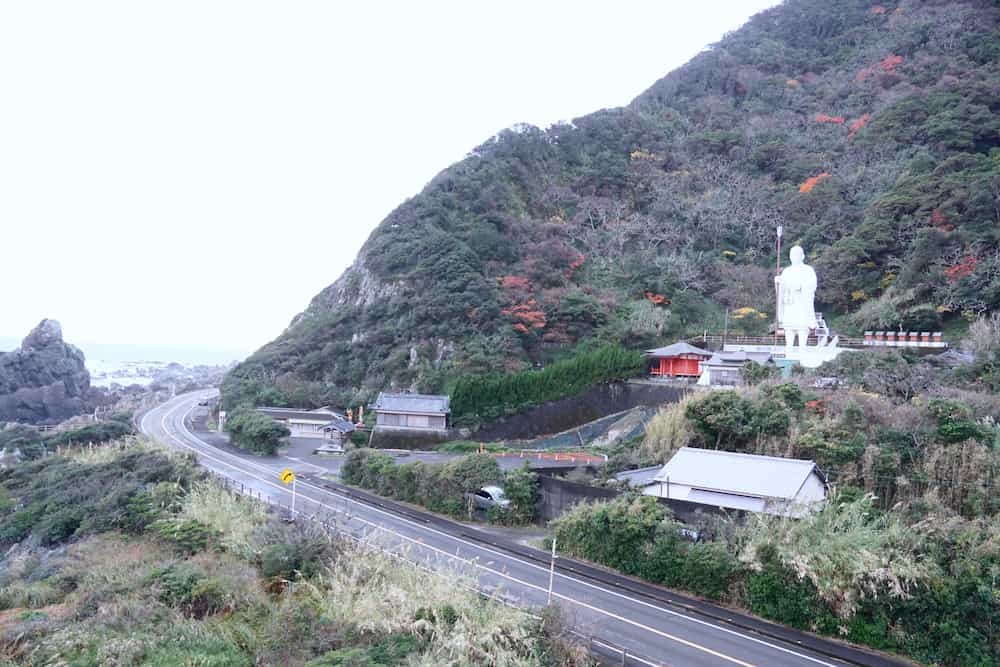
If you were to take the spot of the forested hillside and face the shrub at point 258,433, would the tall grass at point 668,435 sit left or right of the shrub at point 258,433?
left

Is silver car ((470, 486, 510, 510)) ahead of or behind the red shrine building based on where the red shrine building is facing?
ahead

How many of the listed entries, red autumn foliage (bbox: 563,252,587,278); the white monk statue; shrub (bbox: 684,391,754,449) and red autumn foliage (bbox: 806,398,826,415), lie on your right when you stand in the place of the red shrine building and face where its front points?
1

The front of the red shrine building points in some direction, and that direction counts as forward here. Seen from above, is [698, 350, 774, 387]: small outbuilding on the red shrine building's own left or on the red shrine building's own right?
on the red shrine building's own left

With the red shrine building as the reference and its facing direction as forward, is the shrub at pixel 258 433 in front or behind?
in front

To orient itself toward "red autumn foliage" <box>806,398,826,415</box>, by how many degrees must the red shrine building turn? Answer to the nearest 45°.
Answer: approximately 45° to its left

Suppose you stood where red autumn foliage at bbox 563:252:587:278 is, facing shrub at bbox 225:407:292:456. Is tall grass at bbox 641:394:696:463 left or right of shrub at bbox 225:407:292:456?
left

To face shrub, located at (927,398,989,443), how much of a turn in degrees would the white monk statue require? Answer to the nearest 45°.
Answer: approximately 45° to its left

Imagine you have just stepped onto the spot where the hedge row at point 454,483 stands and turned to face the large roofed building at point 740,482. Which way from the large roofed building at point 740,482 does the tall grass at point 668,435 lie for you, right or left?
left

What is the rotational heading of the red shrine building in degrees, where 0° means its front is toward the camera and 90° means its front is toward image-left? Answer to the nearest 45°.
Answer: approximately 45°

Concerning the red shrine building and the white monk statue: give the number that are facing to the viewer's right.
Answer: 0

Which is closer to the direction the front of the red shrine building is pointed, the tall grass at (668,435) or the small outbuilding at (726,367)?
the tall grass

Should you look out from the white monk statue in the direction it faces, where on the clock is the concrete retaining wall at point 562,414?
The concrete retaining wall is roughly at 1 o'clock from the white monk statue.

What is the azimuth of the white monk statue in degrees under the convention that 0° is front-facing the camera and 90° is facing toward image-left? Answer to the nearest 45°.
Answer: approximately 45°
